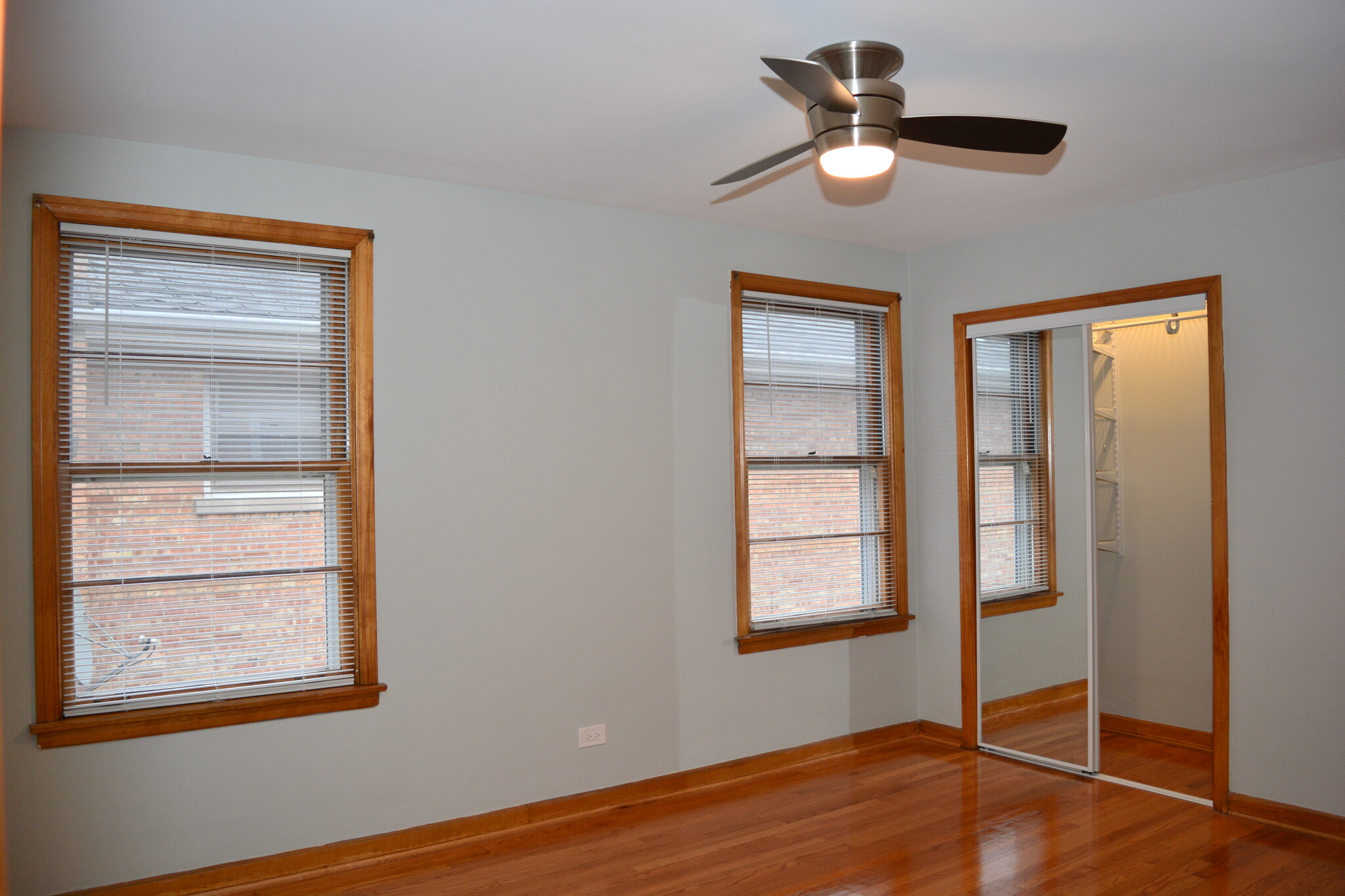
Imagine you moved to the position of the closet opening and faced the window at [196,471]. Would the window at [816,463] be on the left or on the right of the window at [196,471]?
right

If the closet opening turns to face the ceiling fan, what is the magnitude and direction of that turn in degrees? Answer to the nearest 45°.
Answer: approximately 45° to its left

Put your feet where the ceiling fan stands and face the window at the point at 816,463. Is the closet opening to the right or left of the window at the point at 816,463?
right

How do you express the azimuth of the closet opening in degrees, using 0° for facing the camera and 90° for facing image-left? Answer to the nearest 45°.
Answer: approximately 45°

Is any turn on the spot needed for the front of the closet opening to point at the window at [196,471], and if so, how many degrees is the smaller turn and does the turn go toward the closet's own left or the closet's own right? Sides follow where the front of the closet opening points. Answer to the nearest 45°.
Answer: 0° — it already faces it

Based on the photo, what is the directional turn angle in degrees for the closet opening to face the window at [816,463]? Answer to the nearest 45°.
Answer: approximately 45° to its right

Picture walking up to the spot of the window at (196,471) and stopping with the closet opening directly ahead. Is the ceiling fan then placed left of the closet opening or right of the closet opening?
right
